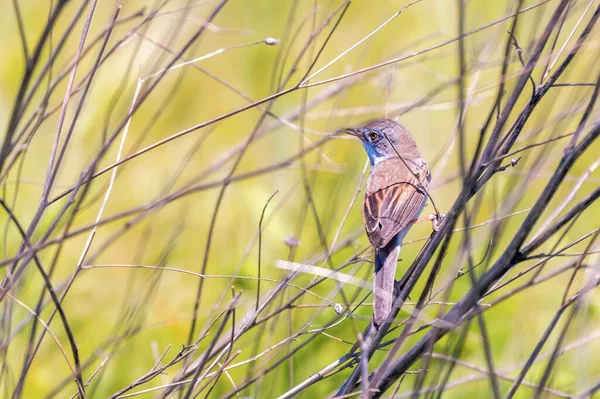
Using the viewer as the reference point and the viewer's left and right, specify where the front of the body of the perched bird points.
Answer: facing away from the viewer
